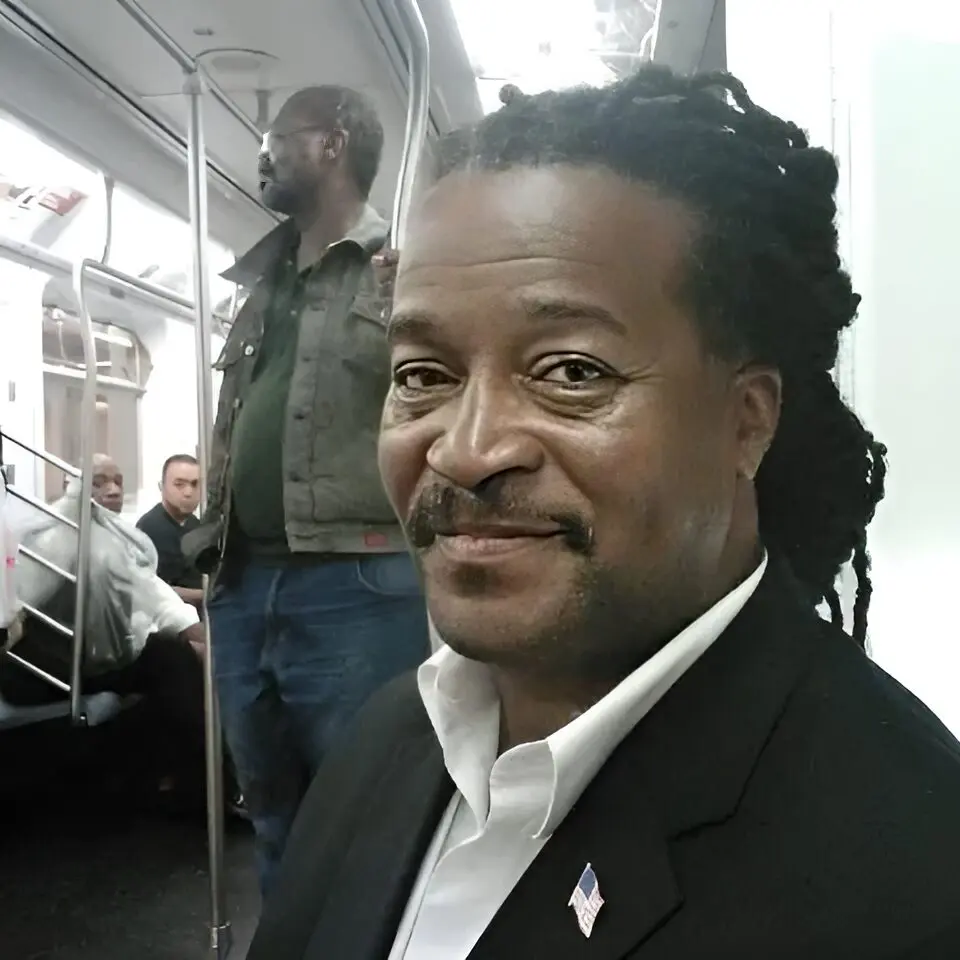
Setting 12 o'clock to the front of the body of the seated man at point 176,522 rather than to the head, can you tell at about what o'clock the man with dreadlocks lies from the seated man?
The man with dreadlocks is roughly at 1 o'clock from the seated man.

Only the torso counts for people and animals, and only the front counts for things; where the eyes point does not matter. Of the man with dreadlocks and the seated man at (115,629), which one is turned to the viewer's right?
the seated man

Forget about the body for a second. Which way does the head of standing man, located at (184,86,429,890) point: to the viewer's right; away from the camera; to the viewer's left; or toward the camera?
to the viewer's left

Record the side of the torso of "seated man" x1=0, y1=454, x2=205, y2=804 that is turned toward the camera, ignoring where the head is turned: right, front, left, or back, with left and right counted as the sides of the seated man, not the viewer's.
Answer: right

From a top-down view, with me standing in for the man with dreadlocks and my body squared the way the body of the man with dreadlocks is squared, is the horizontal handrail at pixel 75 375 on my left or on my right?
on my right

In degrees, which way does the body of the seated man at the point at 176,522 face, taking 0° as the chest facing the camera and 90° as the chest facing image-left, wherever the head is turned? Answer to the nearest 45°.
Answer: approximately 315°

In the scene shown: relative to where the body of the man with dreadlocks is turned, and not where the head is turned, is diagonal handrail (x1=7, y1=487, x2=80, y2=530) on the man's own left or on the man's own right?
on the man's own right
